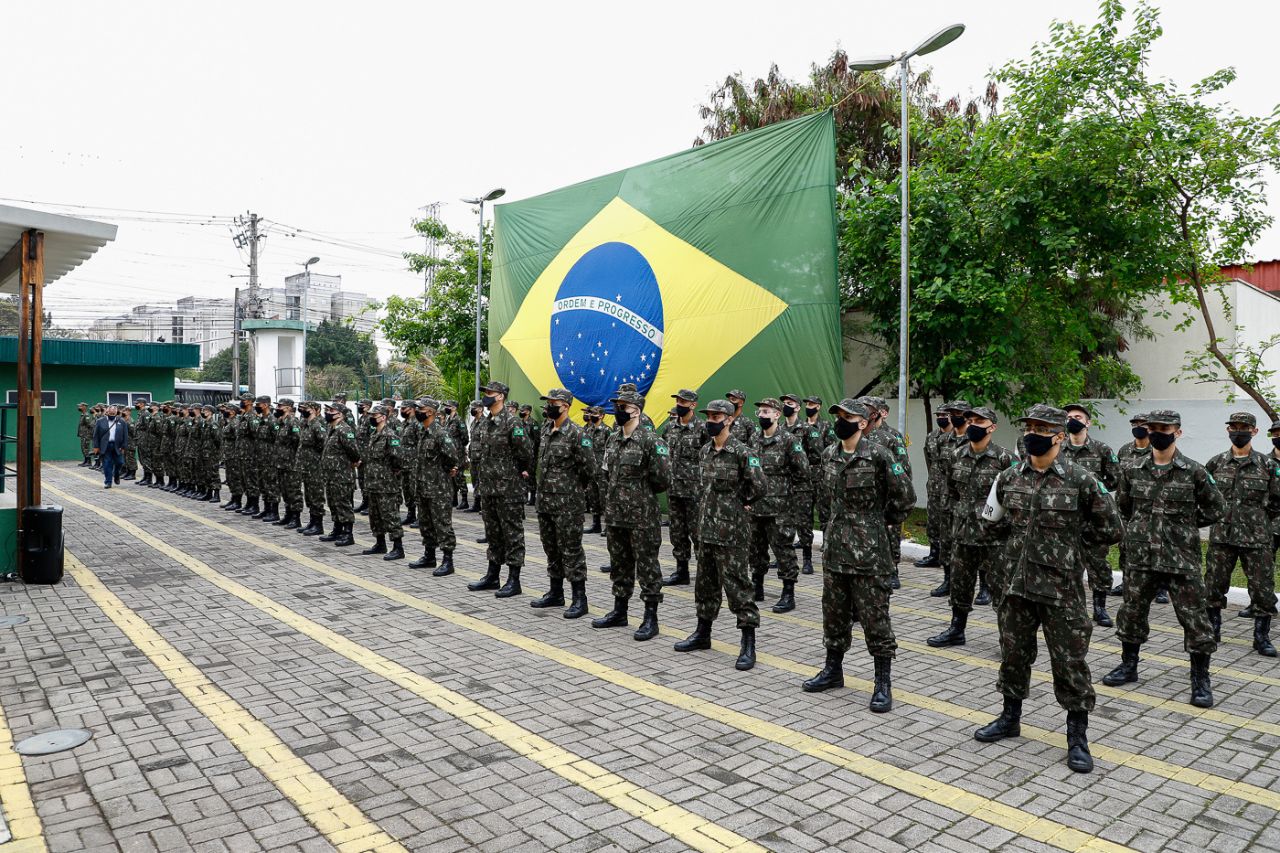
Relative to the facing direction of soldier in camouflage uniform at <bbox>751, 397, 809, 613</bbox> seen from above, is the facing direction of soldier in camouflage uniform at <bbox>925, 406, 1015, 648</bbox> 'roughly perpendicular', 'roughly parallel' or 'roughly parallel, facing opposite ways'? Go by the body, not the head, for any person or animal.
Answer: roughly parallel

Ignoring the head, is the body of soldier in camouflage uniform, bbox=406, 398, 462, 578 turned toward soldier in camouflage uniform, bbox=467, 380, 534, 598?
no

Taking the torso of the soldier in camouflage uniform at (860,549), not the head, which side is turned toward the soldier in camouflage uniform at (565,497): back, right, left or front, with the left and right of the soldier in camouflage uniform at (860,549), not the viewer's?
right

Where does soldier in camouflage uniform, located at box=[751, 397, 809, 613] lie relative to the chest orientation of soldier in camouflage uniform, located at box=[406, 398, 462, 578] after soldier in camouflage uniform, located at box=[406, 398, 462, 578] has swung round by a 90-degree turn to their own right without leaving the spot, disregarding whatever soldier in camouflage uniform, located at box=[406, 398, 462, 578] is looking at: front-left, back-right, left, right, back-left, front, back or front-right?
back

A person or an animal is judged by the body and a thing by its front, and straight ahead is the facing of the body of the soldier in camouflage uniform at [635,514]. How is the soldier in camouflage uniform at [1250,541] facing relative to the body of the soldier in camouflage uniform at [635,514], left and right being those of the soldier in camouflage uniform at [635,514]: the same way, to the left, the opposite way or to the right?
the same way

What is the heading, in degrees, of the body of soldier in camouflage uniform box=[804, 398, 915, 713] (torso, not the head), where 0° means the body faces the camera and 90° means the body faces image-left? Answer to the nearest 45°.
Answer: approximately 45°

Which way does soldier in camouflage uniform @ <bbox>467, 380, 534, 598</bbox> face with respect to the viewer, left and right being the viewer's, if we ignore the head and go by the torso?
facing the viewer and to the left of the viewer

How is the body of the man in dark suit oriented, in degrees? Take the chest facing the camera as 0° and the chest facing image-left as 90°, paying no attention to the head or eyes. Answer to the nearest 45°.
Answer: approximately 0°

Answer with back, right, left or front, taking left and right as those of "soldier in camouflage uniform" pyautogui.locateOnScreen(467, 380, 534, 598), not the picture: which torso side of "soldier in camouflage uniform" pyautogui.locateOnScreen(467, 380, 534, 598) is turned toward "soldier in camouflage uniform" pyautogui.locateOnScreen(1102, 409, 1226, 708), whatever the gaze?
left

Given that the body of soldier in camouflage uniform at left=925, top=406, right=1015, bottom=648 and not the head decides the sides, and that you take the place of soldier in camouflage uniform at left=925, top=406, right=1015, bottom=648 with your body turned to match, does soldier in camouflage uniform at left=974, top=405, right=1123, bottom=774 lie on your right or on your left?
on your left

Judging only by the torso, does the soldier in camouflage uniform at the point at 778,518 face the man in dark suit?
no

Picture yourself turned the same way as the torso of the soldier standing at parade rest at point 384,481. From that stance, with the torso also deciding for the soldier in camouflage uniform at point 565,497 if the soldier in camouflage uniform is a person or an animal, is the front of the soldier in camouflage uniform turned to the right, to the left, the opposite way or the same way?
the same way

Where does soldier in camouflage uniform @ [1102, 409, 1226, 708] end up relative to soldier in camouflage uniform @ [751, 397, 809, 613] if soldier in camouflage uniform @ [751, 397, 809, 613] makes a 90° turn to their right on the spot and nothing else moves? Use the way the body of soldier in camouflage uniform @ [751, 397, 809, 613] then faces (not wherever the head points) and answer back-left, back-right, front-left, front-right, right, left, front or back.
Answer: back

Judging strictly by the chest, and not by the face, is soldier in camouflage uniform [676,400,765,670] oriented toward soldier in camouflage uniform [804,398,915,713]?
no

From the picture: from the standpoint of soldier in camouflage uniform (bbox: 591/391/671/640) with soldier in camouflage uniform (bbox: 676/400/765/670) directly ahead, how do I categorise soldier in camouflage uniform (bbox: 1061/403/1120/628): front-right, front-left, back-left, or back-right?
front-left

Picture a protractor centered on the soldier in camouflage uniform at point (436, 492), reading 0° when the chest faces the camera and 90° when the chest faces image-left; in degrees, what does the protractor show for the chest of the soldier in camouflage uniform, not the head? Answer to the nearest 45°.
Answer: approximately 45°

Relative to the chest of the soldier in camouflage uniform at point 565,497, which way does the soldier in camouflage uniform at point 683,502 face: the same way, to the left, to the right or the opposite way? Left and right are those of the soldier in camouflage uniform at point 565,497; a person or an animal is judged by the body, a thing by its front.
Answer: the same way

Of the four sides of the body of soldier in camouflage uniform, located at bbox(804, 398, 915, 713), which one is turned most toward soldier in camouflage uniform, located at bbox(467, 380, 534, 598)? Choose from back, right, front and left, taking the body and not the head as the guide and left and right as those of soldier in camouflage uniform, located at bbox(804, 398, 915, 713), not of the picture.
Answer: right

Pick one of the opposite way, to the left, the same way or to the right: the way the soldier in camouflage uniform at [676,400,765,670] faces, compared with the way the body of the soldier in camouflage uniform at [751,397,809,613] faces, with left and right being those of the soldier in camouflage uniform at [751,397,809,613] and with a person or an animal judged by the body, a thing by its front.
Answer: the same way

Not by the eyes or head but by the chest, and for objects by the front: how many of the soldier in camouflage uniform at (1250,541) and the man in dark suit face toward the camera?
2
